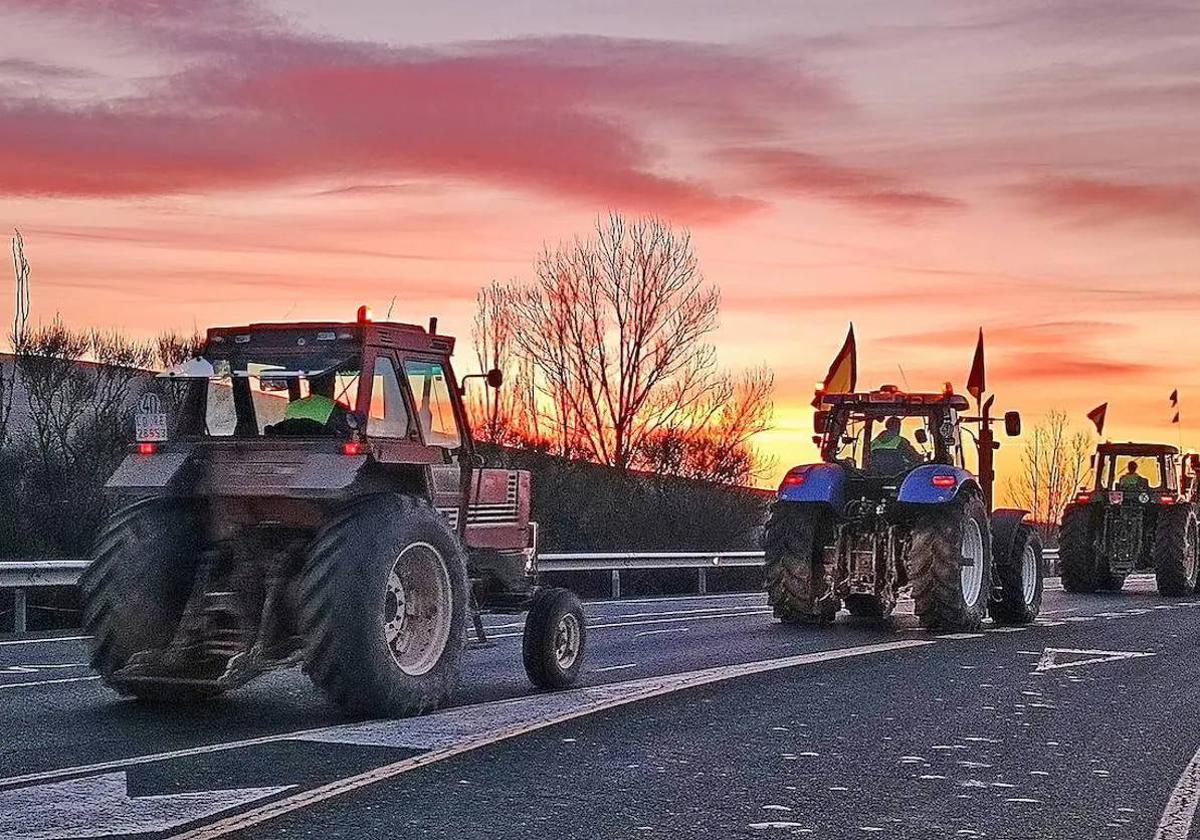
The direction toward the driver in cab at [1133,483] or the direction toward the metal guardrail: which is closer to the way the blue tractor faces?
the driver in cab

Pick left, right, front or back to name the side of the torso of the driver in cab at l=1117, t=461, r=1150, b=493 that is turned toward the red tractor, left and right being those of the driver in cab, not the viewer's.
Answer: back

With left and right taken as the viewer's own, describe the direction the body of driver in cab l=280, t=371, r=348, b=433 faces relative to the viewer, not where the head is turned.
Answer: facing away from the viewer and to the right of the viewer

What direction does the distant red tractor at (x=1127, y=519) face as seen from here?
away from the camera

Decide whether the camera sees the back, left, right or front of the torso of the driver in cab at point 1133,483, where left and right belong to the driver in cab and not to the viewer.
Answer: back

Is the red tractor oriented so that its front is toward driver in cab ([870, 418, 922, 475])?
yes

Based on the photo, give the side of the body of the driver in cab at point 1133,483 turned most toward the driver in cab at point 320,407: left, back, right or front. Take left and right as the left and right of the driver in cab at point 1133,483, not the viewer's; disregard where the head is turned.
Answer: back

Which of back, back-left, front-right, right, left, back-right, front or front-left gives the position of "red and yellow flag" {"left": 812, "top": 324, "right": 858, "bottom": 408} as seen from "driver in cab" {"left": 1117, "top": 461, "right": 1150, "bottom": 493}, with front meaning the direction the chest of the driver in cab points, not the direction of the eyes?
back-left

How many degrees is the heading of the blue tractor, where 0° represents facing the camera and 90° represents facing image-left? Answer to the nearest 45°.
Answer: approximately 225°
